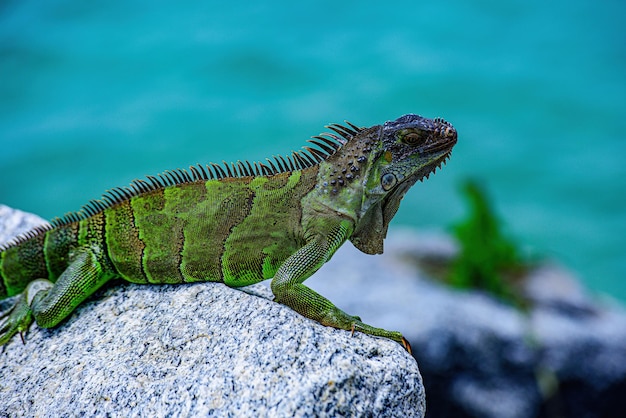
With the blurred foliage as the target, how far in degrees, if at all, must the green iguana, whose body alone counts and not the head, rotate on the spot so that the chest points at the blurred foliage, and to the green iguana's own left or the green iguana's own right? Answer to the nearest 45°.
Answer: approximately 45° to the green iguana's own left

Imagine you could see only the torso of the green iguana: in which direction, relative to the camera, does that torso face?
to the viewer's right
